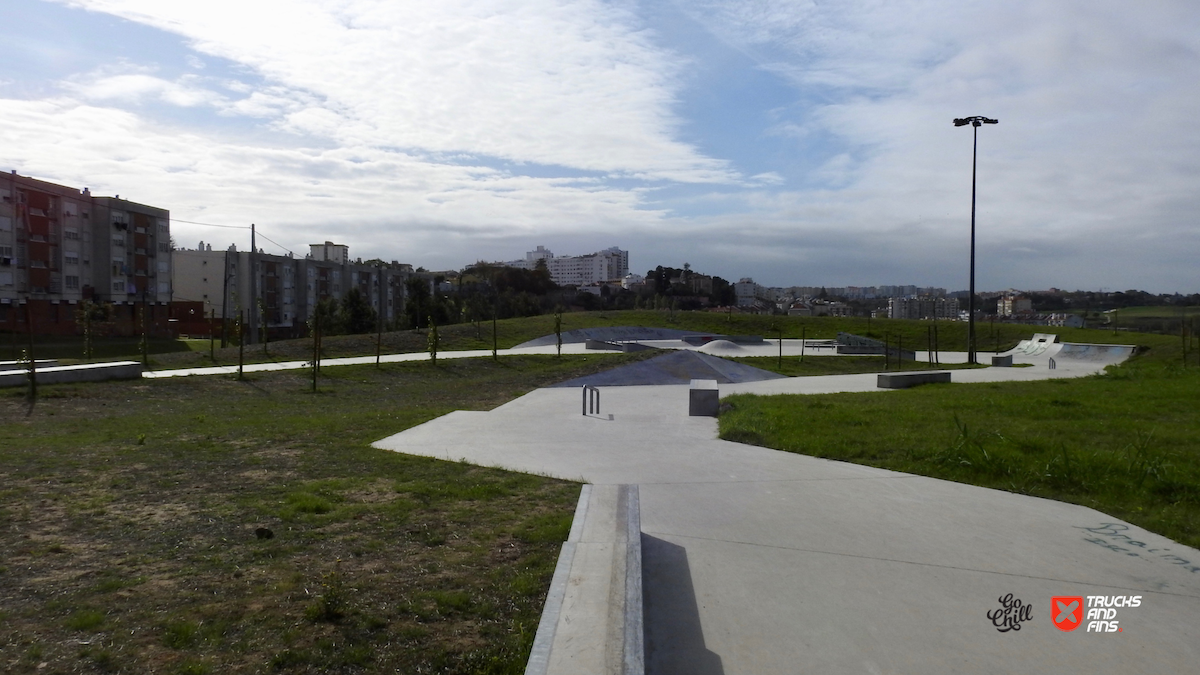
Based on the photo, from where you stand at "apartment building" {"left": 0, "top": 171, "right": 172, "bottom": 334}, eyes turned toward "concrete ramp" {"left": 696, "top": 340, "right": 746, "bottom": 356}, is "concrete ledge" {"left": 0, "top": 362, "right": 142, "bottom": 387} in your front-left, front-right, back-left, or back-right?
front-right

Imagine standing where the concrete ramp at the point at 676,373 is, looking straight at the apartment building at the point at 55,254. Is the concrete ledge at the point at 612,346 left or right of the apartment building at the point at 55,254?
right

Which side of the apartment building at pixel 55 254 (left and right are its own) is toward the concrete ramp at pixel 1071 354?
front

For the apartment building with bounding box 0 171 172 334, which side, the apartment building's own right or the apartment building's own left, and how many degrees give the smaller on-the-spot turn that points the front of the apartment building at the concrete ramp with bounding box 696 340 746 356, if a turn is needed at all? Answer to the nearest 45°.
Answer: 0° — it already faces it

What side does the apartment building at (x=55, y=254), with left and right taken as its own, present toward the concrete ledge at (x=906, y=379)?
front

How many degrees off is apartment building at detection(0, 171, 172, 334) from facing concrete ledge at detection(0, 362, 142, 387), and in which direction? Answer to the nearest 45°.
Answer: approximately 45° to its right

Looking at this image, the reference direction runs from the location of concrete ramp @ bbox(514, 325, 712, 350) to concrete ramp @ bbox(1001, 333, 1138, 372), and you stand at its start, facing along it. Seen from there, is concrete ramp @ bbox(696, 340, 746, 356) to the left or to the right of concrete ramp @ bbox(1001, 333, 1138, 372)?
right

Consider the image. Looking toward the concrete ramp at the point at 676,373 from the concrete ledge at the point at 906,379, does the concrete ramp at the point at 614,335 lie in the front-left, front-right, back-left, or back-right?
front-right

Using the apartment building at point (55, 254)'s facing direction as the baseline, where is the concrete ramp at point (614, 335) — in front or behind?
in front

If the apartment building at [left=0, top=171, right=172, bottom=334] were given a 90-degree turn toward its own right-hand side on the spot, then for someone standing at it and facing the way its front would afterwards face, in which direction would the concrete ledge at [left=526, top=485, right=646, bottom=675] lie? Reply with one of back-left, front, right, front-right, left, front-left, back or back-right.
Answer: front-left

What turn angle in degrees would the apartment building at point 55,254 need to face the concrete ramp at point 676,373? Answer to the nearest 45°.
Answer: approximately 45° to its right

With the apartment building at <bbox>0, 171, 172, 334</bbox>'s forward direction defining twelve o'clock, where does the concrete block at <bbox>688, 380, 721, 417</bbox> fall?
The concrete block is roughly at 1 o'clock from the apartment building.

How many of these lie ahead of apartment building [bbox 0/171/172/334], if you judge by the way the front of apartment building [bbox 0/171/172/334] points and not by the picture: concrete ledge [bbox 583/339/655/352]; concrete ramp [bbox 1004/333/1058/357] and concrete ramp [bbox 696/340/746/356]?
3

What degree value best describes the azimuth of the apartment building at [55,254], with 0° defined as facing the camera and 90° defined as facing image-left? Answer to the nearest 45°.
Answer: approximately 315°
